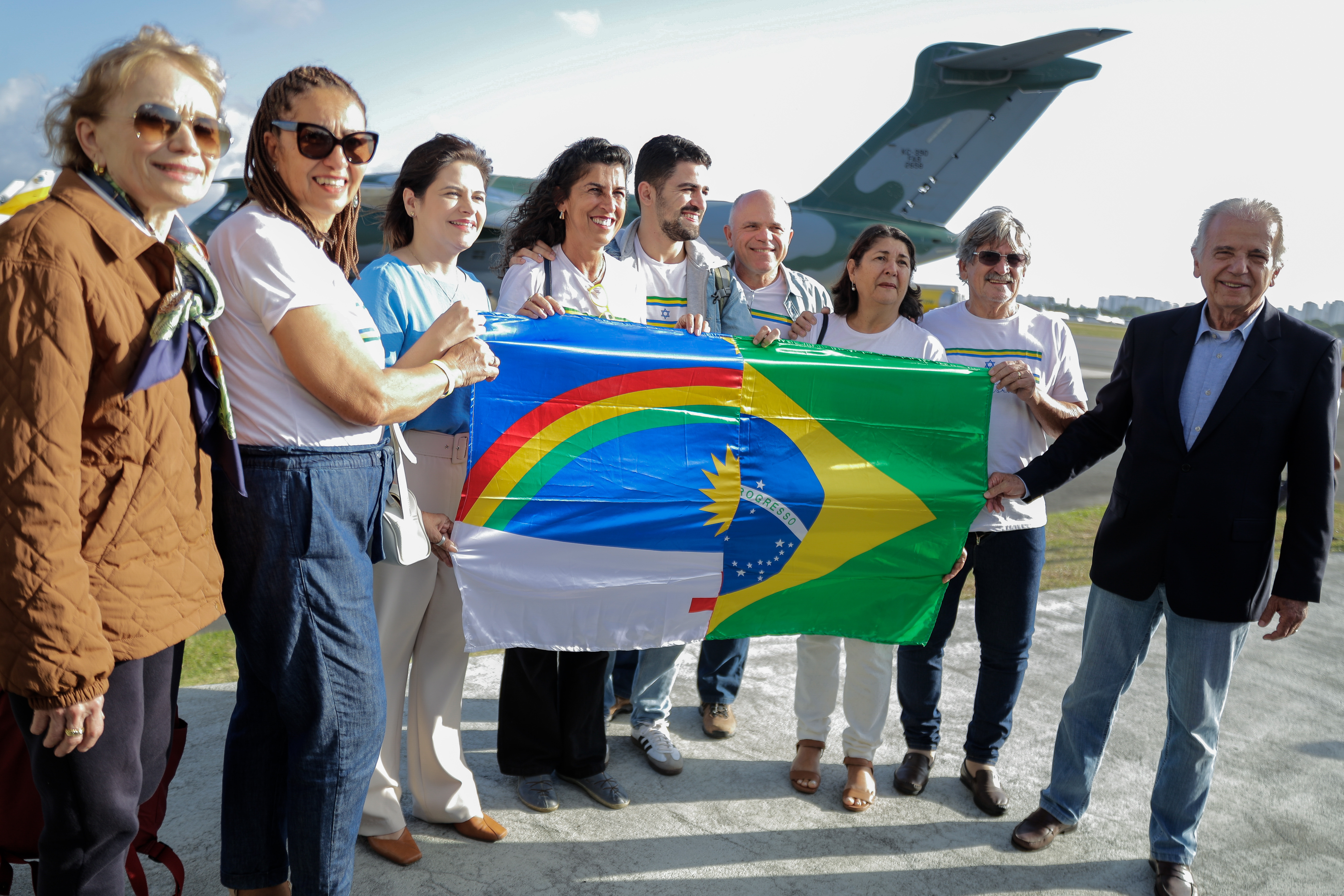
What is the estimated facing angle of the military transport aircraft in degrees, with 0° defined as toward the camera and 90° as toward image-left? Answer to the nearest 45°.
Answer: approximately 90°

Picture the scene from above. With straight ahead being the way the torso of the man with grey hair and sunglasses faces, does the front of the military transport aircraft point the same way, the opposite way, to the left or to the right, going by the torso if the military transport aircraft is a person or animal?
to the right

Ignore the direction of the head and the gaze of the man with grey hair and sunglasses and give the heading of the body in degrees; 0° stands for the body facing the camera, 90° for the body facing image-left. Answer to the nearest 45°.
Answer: approximately 0°

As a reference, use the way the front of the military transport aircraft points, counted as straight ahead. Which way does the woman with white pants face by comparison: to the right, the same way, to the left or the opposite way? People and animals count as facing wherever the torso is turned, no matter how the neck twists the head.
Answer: to the left

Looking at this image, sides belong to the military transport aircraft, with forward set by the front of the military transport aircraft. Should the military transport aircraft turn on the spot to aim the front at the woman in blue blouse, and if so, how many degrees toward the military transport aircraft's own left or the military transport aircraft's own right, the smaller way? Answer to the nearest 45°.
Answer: approximately 90° to the military transport aircraft's own left

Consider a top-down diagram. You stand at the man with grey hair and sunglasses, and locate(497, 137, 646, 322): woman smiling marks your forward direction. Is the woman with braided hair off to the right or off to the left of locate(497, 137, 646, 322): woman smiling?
left

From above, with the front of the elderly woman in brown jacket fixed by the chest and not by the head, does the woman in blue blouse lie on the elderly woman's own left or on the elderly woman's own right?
on the elderly woman's own left
